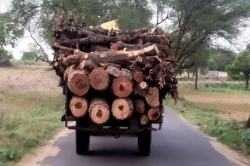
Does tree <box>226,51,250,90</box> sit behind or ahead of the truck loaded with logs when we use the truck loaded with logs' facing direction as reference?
ahead

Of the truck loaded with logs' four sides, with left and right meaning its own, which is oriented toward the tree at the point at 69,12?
front

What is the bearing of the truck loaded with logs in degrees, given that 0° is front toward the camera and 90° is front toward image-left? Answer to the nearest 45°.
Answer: approximately 180°

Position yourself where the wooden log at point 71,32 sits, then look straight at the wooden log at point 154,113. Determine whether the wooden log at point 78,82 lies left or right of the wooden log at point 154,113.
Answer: right
